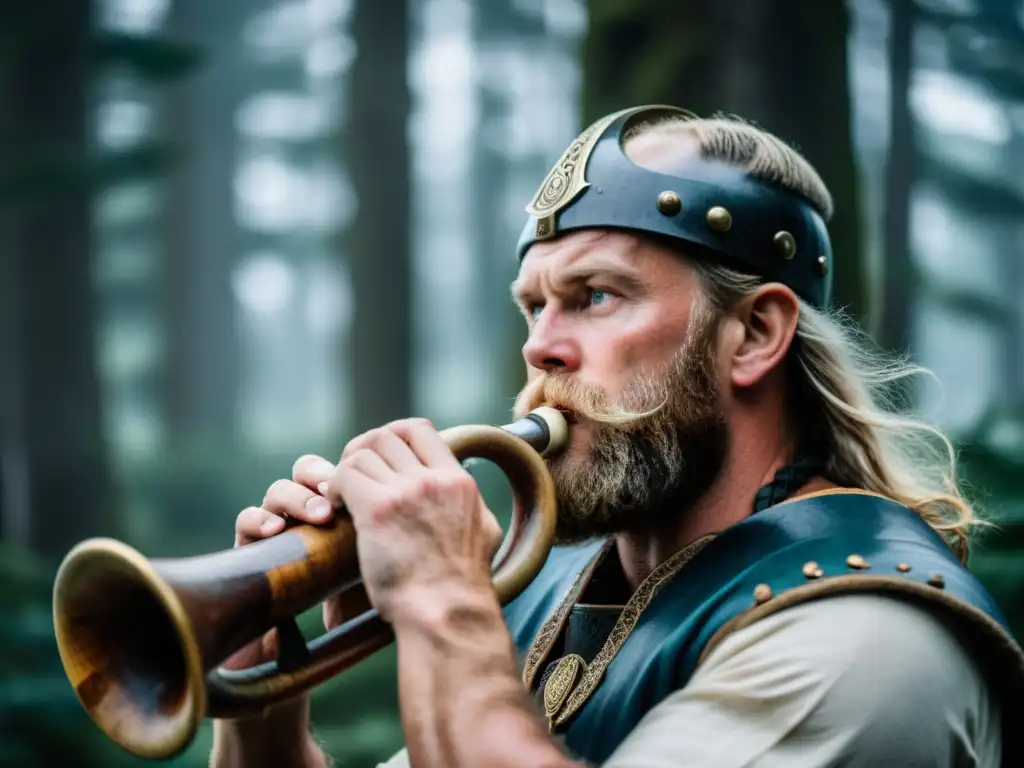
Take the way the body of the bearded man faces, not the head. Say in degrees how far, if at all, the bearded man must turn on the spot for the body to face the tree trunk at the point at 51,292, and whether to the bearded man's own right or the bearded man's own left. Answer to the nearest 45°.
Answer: approximately 90° to the bearded man's own right

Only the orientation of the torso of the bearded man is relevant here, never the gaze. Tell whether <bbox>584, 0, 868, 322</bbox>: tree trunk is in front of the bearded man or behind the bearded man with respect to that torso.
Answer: behind

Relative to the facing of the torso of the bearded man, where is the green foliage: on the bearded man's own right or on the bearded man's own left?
on the bearded man's own right

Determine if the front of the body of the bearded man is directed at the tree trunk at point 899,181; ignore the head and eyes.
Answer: no

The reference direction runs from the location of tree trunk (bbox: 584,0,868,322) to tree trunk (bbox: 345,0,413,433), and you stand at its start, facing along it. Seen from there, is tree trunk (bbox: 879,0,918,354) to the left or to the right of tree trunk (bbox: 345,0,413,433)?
right

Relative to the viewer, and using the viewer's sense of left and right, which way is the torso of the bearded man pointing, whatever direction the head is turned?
facing the viewer and to the left of the viewer

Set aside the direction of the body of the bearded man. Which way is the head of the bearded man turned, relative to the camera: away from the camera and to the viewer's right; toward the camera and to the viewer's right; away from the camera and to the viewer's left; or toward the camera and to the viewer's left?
toward the camera and to the viewer's left
